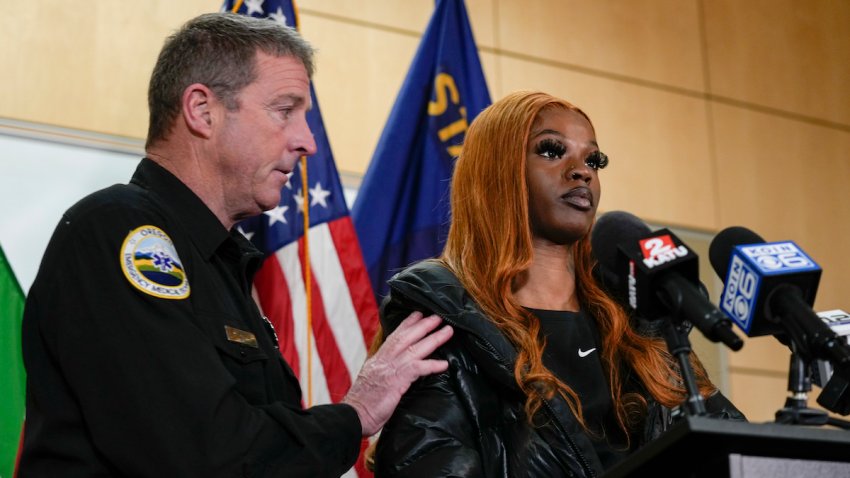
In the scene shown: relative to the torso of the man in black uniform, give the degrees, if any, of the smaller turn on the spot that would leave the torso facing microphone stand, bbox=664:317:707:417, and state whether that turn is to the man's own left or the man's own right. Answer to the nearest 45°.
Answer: approximately 45° to the man's own right

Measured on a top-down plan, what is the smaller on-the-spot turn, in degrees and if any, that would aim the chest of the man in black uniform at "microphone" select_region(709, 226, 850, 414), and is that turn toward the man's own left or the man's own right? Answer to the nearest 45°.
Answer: approximately 45° to the man's own right

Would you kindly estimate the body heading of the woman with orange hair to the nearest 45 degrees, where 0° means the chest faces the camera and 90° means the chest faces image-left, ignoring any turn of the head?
approximately 315°

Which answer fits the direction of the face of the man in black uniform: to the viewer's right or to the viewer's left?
to the viewer's right

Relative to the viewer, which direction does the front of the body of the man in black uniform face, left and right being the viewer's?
facing to the right of the viewer

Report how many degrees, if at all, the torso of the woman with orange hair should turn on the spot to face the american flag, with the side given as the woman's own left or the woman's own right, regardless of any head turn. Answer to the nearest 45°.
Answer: approximately 180°

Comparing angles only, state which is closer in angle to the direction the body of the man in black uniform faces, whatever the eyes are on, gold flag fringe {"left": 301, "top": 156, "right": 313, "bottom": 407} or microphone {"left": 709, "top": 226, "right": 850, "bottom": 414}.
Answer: the microphone

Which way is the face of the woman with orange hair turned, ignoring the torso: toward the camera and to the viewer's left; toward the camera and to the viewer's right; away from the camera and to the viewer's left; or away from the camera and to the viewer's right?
toward the camera and to the viewer's right

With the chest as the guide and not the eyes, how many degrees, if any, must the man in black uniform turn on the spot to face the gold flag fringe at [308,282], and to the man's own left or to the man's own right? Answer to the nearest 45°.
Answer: approximately 90° to the man's own left
